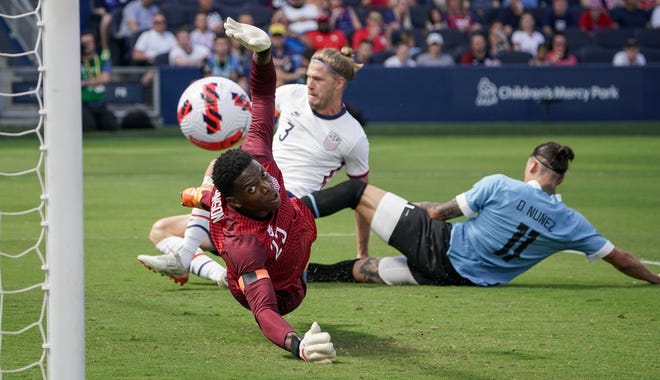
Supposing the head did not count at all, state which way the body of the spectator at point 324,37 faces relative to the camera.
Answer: toward the camera

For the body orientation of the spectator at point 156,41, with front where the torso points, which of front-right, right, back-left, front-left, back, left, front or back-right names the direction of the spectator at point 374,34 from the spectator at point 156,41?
left

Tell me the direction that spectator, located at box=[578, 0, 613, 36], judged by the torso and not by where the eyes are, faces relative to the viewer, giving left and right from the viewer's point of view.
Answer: facing the viewer

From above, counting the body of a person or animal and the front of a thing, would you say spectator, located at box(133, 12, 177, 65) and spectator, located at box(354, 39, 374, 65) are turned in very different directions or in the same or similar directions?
same or similar directions

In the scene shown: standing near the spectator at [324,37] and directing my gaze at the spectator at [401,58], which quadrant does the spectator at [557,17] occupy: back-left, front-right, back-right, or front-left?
front-left

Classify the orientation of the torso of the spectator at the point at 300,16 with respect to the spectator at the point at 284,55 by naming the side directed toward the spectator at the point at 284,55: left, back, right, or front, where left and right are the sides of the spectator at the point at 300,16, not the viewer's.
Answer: front

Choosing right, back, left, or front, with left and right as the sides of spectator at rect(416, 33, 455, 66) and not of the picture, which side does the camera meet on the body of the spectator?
front

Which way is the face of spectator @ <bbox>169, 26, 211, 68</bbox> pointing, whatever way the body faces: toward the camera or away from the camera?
toward the camera

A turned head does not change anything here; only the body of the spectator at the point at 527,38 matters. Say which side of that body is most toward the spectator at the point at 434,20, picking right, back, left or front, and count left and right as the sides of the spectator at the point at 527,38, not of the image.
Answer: right

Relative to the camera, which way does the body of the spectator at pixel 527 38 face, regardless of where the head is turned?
toward the camera

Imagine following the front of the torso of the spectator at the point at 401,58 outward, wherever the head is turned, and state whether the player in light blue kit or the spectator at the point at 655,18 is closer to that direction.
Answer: the player in light blue kit

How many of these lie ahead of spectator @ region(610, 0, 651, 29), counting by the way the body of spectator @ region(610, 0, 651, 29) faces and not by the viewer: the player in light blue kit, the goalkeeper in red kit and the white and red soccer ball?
3

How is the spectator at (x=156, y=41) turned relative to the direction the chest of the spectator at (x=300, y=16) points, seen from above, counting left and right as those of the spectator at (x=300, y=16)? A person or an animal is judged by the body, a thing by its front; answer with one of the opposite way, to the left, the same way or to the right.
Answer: the same way

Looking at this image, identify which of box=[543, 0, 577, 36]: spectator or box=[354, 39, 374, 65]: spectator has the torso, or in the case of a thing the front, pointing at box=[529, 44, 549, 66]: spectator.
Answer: box=[543, 0, 577, 36]: spectator

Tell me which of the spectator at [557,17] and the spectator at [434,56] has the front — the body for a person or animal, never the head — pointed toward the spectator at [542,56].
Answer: the spectator at [557,17]

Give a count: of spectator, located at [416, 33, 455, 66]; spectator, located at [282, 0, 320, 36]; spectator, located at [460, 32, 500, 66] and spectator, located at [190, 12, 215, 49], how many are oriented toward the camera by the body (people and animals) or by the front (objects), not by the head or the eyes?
4

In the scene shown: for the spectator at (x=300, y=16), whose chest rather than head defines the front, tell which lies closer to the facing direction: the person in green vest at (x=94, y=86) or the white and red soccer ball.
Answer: the white and red soccer ball

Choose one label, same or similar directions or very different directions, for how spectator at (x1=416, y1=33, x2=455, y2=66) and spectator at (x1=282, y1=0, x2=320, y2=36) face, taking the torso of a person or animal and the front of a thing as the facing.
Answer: same or similar directions
